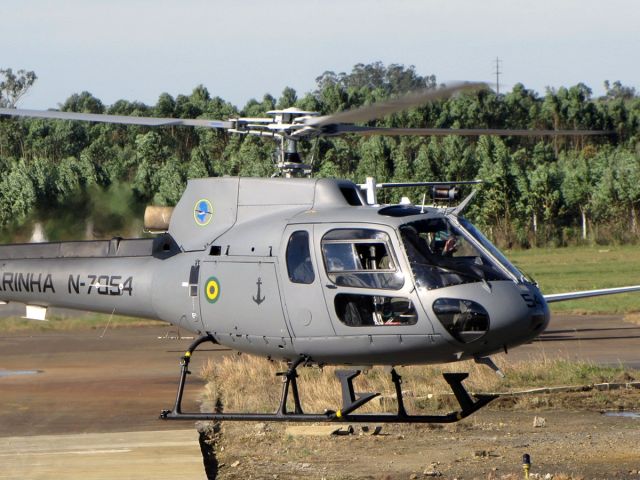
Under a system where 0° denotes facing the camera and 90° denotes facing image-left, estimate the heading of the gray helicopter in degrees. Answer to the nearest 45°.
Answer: approximately 315°
